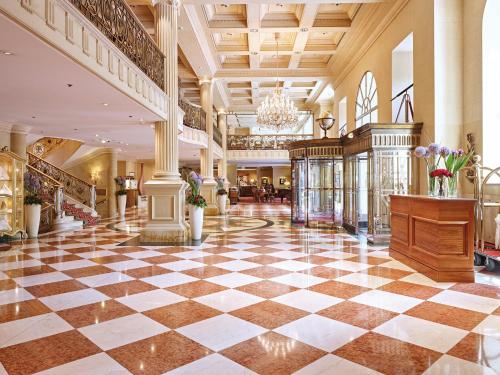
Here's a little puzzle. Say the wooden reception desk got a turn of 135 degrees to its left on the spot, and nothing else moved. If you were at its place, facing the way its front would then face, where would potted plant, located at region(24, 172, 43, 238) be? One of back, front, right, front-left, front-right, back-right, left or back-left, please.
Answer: back

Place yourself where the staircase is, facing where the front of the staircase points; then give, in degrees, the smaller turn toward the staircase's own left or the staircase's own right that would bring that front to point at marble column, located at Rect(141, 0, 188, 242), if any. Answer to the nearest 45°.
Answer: approximately 45° to the staircase's own right

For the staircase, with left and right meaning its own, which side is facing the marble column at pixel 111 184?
left

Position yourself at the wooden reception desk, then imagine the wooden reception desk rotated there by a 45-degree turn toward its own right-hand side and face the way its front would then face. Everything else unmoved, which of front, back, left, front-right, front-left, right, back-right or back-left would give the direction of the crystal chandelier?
front-right

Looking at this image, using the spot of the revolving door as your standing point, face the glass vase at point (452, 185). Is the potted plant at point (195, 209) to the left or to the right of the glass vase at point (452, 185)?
right

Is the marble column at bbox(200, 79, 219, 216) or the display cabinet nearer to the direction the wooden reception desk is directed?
the display cabinet

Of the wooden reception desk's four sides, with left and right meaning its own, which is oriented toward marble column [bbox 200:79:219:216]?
right

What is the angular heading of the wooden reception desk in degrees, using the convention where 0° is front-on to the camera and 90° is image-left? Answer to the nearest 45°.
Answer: approximately 45°

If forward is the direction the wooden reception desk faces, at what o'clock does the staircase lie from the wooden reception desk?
The staircase is roughly at 2 o'clock from the wooden reception desk.

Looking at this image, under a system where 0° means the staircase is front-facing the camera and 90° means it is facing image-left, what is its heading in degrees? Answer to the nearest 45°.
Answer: approximately 315°

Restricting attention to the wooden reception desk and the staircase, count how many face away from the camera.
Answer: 0

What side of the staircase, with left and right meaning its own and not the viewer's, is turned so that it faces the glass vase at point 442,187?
front

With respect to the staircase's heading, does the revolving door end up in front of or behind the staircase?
in front

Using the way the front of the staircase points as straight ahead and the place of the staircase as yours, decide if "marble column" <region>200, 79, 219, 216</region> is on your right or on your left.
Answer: on your left

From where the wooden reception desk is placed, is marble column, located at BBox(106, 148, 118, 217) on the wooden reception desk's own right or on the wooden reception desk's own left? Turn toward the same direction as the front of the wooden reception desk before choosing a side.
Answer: on the wooden reception desk's own right
